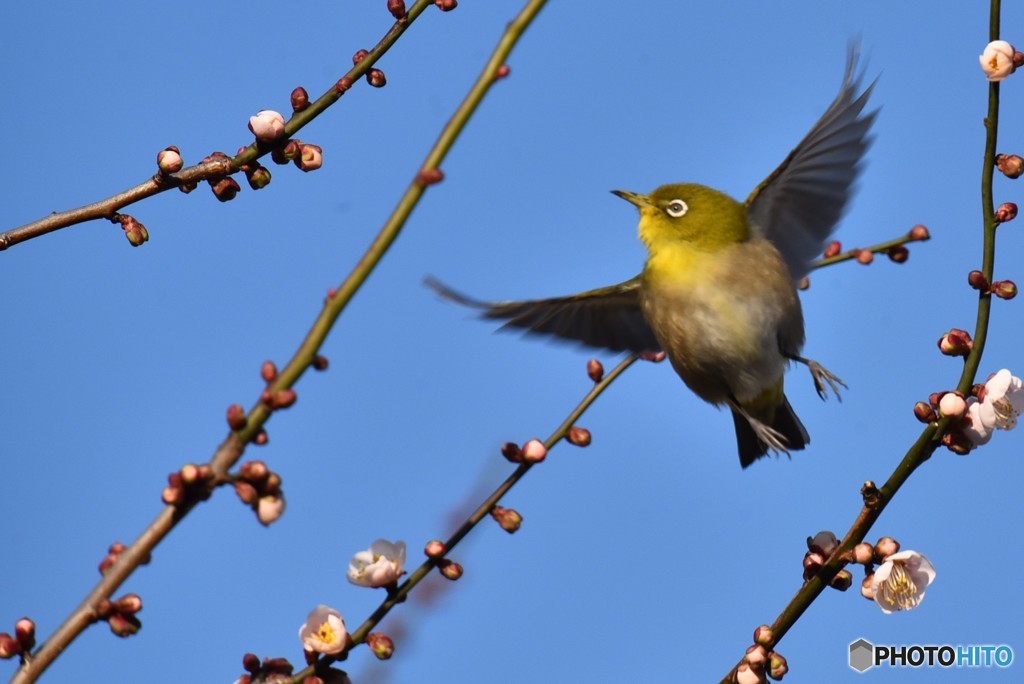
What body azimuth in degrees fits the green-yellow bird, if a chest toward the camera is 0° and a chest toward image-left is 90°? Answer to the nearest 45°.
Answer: approximately 45°
